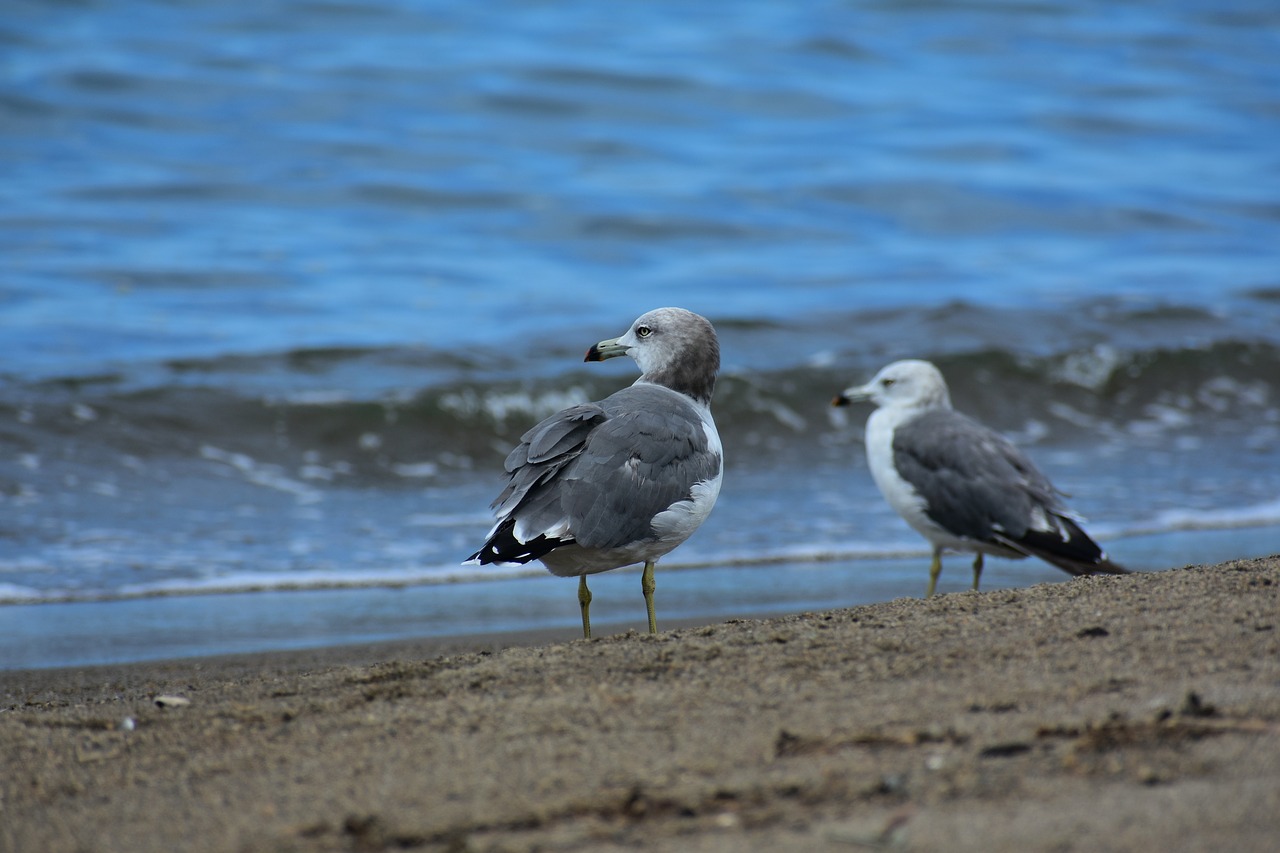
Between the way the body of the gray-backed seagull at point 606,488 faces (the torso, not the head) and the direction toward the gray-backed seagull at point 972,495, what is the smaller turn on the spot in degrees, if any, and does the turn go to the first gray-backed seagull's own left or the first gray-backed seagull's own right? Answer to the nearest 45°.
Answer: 0° — it already faces it

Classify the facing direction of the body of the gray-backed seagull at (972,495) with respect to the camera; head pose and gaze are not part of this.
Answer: to the viewer's left

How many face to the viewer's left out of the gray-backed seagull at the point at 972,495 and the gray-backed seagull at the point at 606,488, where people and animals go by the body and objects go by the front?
1

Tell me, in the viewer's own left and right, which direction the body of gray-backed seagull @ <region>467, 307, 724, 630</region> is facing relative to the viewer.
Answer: facing away from the viewer and to the right of the viewer

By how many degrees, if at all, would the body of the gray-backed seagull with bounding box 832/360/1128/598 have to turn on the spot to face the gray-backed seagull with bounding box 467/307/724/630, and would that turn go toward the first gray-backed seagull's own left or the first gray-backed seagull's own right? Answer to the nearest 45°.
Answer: approximately 45° to the first gray-backed seagull's own left
